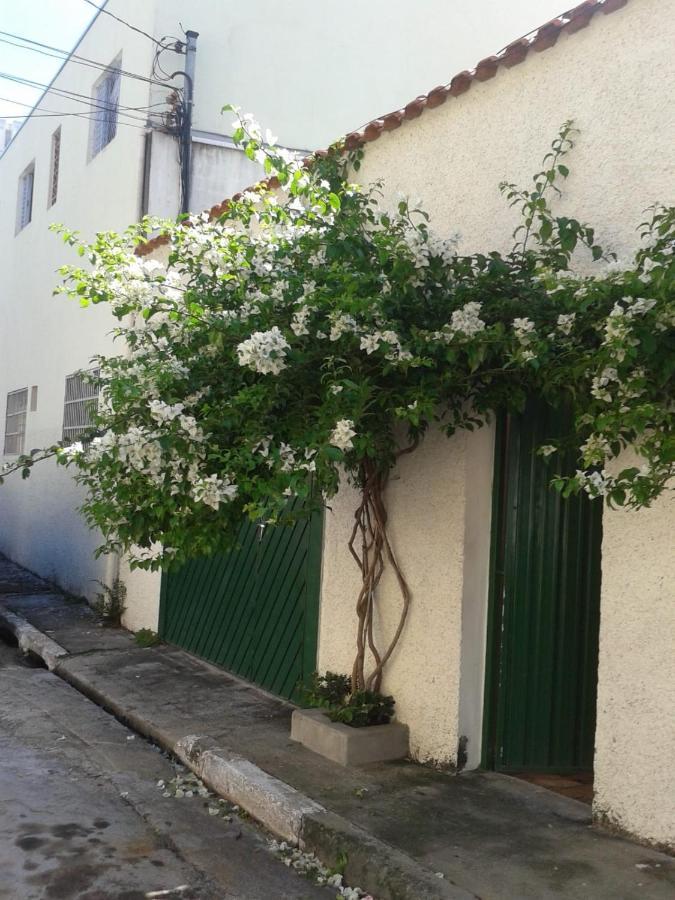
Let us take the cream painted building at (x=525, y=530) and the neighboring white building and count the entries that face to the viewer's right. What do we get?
0

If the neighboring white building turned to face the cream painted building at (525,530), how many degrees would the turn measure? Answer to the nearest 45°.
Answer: approximately 90° to its left

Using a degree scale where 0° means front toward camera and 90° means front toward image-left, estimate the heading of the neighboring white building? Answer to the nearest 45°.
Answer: approximately 45°

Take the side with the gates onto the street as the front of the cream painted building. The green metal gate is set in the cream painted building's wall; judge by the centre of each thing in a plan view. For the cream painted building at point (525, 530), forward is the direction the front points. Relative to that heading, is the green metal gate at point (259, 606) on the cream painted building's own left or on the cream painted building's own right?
on the cream painted building's own right

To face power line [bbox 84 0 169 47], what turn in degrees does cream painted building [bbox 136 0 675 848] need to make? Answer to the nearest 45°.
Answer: approximately 90° to its right

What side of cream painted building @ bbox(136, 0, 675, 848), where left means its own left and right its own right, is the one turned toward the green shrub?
right

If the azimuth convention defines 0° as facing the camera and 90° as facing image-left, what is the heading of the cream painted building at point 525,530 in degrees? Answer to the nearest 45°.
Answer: approximately 45°

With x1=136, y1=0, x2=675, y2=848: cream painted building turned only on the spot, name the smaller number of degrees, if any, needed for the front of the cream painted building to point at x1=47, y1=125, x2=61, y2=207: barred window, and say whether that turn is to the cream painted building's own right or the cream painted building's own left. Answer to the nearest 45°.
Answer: approximately 90° to the cream painted building's own right

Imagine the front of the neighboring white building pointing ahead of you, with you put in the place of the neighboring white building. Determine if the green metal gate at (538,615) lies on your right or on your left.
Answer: on your left

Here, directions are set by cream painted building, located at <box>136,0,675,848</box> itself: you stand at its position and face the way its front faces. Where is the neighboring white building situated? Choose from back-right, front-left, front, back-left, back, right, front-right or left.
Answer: right
